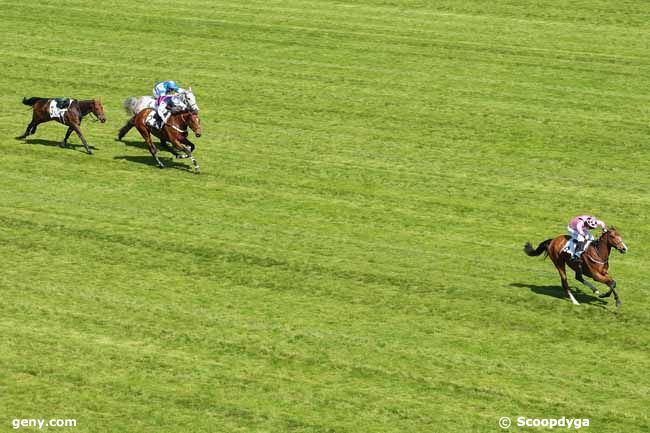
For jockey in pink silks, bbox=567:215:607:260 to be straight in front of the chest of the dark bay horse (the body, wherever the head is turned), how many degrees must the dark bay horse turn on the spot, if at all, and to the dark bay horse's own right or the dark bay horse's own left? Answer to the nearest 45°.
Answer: approximately 45° to the dark bay horse's own right

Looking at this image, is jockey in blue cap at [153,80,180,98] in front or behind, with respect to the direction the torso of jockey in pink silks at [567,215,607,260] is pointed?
behind

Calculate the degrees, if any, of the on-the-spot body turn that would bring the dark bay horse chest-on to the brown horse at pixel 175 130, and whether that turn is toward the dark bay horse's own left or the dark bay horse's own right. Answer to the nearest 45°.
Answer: approximately 45° to the dark bay horse's own right

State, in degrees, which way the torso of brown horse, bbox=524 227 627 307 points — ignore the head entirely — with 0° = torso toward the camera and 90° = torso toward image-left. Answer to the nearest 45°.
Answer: approximately 315°

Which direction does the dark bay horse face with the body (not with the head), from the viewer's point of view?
to the viewer's right
